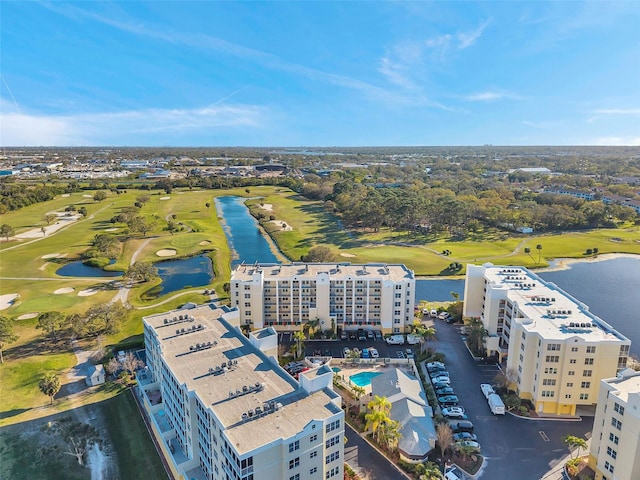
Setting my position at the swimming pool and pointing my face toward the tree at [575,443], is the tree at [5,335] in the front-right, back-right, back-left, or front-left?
back-right

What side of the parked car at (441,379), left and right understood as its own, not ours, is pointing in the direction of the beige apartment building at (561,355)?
back

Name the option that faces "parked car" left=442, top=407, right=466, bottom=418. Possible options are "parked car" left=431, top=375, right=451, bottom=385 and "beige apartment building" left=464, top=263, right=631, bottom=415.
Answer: the beige apartment building

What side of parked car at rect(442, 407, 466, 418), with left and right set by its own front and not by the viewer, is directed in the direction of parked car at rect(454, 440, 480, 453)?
left

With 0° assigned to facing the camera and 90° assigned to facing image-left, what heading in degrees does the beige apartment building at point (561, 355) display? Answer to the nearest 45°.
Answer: approximately 45°

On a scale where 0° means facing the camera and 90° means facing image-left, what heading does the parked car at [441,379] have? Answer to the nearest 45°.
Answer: approximately 90°

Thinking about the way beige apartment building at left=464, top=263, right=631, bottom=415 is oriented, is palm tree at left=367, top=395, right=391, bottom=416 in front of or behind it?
in front

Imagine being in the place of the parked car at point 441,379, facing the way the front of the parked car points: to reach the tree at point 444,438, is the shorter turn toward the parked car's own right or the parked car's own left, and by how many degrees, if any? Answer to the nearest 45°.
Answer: approximately 90° to the parked car's own left

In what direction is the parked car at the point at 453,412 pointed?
to the viewer's left

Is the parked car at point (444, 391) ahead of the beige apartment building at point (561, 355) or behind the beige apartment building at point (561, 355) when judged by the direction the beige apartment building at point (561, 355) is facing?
ahead

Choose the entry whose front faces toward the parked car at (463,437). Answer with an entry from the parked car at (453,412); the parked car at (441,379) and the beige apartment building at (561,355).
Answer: the beige apartment building

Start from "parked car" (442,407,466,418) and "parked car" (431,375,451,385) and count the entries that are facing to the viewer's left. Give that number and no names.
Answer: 2

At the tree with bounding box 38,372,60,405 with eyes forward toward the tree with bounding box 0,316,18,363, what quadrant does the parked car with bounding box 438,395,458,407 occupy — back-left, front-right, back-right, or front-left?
back-right

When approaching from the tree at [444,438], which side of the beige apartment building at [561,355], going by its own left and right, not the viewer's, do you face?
front
